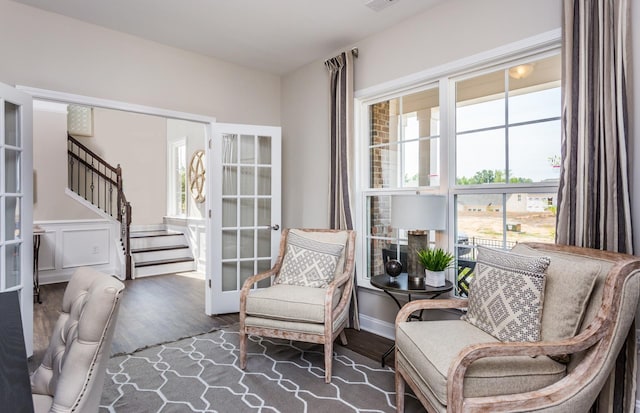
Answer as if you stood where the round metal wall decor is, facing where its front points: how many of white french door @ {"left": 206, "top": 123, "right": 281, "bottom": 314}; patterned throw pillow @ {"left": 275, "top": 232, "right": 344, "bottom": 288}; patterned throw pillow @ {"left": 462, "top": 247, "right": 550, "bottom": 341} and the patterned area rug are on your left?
4

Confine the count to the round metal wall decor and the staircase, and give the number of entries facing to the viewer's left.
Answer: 1

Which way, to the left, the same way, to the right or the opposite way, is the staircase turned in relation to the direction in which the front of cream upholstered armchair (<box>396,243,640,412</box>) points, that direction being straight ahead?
to the left

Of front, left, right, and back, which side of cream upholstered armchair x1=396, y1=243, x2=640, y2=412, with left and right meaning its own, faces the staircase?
right

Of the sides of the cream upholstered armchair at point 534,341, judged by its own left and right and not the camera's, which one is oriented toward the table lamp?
right

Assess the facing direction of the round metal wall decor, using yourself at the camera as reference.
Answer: facing to the left of the viewer

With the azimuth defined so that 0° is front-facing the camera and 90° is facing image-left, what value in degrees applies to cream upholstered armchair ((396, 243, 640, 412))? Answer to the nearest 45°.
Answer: approximately 45°

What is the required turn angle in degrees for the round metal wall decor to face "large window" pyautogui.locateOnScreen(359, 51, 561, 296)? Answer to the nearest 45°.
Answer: approximately 135° to its left

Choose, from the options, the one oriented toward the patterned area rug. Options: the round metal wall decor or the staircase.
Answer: the staircase
